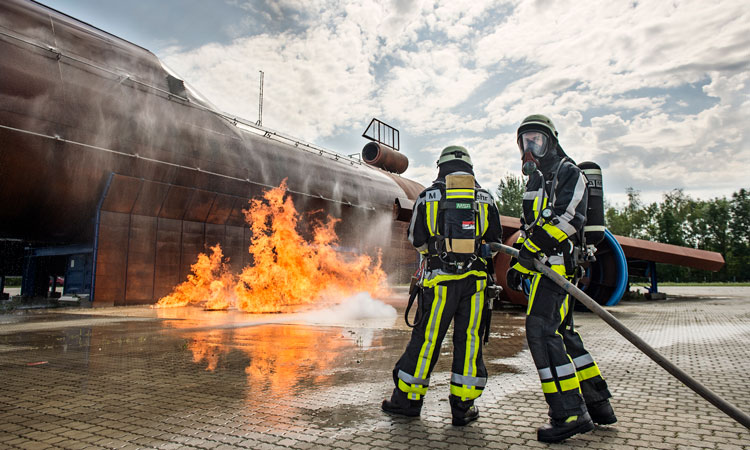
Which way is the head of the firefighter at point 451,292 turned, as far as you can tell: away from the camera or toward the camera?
away from the camera

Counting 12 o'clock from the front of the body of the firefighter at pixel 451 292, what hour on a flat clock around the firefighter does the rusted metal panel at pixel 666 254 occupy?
The rusted metal panel is roughly at 1 o'clock from the firefighter.

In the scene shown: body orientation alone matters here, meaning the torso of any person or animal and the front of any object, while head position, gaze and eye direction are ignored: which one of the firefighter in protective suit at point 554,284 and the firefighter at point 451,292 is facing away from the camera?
the firefighter

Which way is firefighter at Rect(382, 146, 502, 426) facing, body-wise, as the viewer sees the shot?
away from the camera

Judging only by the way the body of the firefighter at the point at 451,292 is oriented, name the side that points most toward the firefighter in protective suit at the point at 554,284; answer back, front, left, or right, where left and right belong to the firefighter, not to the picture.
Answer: right

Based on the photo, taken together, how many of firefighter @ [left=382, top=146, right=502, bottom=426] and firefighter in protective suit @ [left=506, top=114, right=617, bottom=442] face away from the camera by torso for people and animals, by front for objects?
1

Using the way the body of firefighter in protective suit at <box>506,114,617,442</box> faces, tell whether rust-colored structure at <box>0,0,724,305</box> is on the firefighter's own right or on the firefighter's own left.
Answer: on the firefighter's own right

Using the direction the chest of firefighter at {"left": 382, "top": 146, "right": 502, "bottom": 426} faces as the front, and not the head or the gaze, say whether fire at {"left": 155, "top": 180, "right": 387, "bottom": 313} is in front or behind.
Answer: in front
